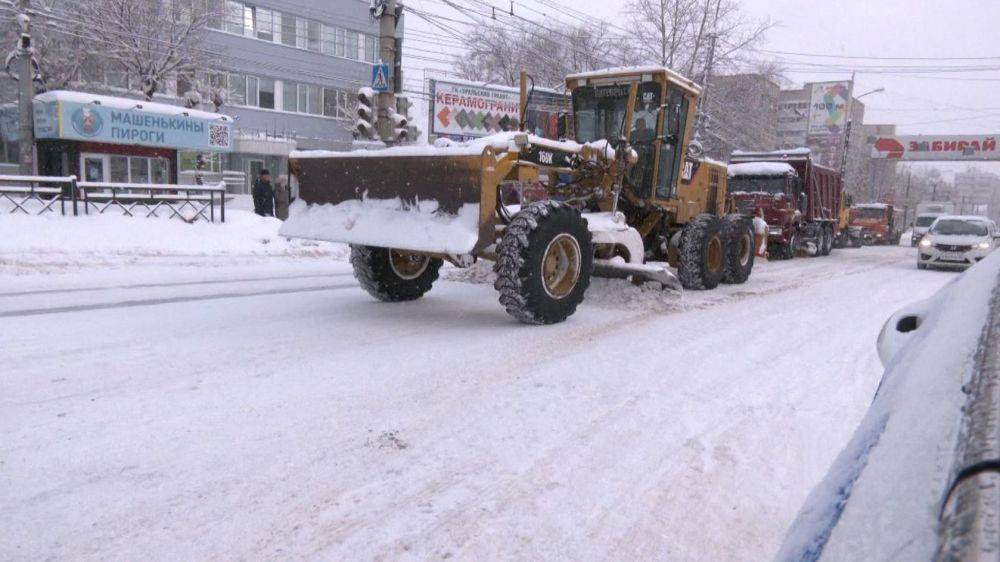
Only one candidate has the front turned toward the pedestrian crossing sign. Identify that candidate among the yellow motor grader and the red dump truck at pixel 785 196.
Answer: the red dump truck

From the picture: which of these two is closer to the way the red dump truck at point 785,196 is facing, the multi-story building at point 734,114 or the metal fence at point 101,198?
the metal fence

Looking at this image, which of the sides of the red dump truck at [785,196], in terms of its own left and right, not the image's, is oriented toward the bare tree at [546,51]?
right

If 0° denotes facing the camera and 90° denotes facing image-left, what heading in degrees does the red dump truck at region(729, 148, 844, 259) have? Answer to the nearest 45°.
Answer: approximately 45°

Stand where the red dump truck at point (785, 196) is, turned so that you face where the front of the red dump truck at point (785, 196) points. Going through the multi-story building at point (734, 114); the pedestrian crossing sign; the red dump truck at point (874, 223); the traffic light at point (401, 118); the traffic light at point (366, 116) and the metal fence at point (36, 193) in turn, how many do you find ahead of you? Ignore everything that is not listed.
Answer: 4

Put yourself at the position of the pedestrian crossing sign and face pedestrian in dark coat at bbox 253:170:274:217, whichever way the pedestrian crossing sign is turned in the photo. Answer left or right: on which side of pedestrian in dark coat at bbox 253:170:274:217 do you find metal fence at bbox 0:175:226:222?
left

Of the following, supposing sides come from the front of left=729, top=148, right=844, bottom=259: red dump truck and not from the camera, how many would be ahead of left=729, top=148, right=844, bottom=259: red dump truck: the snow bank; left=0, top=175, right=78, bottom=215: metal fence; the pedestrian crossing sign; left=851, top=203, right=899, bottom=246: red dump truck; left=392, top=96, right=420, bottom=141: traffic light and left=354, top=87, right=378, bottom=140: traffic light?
5

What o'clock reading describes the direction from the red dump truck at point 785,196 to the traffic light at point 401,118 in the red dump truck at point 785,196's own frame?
The traffic light is roughly at 12 o'clock from the red dump truck.

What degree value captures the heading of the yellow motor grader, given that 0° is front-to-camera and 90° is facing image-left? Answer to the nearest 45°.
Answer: approximately 45°
